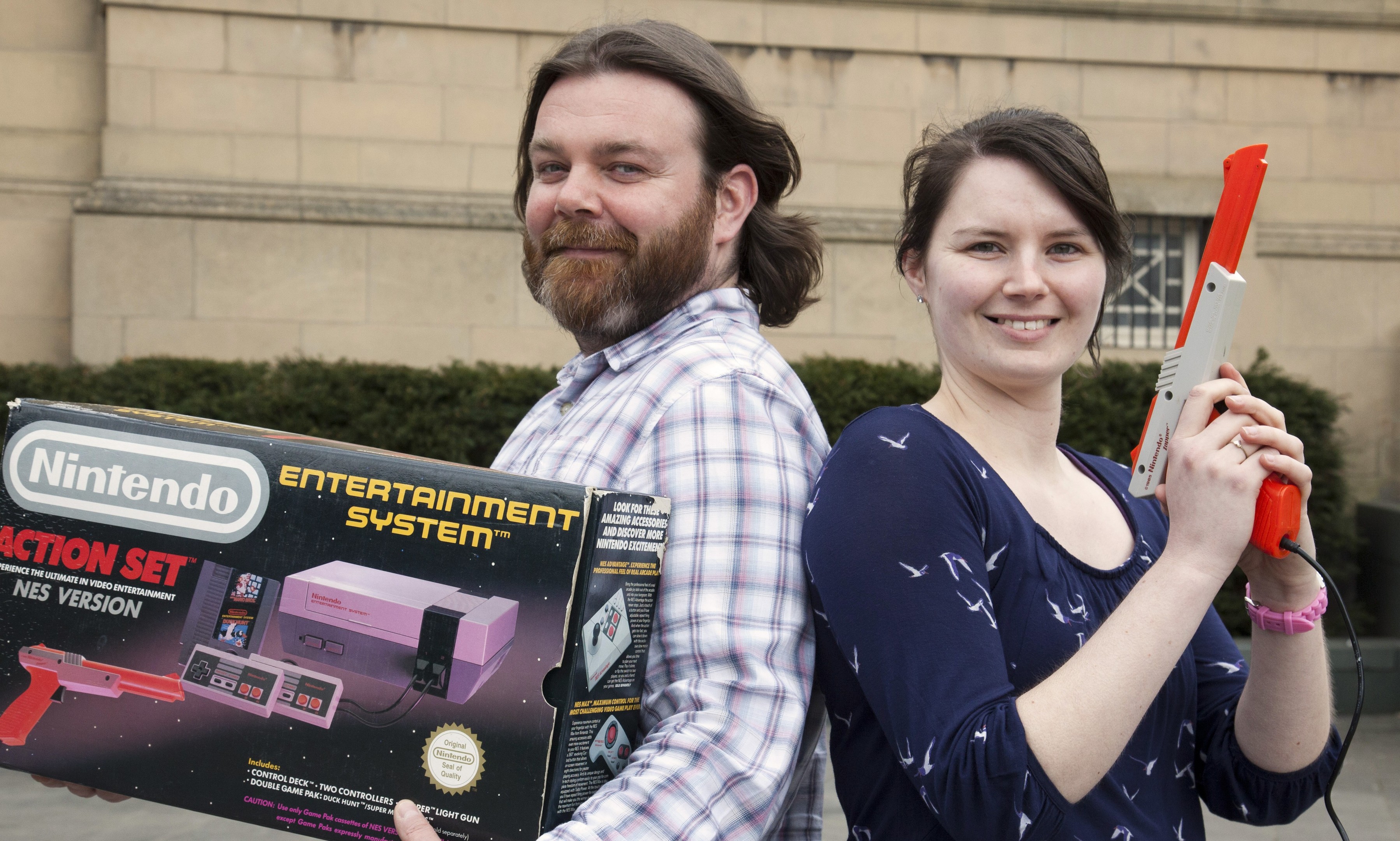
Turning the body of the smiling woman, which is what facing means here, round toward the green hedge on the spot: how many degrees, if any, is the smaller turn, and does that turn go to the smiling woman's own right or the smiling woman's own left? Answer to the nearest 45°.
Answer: approximately 180°

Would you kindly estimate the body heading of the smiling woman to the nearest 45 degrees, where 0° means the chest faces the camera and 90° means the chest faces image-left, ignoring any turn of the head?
approximately 315°
